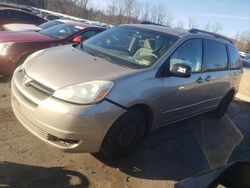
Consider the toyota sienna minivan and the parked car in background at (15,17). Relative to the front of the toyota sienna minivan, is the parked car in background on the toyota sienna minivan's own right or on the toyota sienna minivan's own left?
on the toyota sienna minivan's own right

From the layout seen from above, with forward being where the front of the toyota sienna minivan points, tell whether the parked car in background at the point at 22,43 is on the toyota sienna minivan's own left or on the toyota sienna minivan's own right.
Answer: on the toyota sienna minivan's own right

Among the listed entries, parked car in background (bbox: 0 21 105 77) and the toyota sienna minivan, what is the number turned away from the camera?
0

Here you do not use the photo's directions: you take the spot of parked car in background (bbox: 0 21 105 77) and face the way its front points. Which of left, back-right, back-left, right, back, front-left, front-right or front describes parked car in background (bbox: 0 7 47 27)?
back-right

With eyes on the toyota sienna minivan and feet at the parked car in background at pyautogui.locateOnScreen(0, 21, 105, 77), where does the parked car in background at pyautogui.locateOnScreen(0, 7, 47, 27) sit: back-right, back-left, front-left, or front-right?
back-left

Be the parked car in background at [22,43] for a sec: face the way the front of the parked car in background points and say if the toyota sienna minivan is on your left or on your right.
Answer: on your left

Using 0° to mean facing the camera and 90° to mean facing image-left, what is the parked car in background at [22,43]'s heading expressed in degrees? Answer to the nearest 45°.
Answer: approximately 45°
